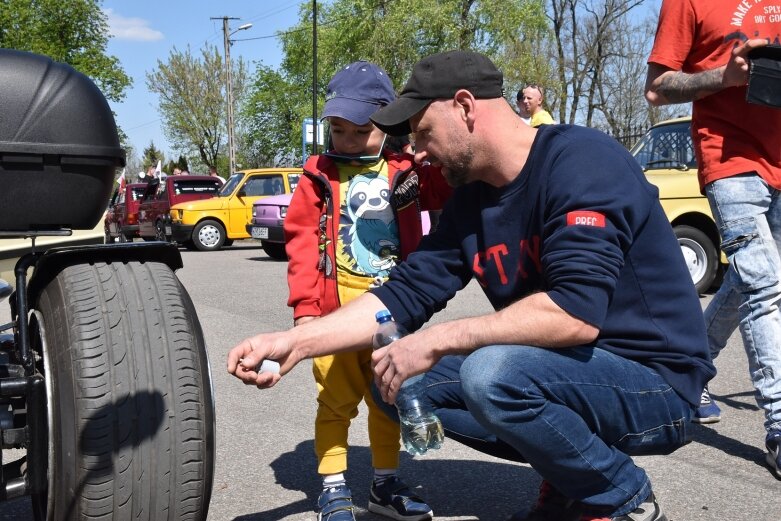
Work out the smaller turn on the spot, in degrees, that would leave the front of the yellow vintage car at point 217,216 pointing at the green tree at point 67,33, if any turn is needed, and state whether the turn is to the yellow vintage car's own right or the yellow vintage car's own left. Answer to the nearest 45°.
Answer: approximately 90° to the yellow vintage car's own right

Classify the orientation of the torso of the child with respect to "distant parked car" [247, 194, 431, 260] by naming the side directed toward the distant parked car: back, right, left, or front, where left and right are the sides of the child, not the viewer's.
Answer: back

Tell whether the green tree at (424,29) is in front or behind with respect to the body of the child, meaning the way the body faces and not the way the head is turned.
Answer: behind

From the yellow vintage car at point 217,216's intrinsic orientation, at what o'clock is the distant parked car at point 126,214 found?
The distant parked car is roughly at 2 o'clock from the yellow vintage car.

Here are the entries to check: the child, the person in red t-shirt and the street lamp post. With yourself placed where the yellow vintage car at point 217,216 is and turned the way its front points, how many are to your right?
1

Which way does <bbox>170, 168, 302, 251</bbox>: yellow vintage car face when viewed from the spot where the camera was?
facing to the left of the viewer

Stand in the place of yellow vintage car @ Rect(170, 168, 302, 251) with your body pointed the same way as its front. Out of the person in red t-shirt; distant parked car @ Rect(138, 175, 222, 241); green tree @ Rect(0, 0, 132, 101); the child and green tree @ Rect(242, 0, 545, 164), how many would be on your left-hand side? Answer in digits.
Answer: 2

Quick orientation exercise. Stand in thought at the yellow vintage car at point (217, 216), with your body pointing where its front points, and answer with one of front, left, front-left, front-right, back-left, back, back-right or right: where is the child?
left

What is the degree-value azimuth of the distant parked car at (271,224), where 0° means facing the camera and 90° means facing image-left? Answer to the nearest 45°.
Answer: approximately 45°

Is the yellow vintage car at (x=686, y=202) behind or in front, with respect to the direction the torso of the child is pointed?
behind
